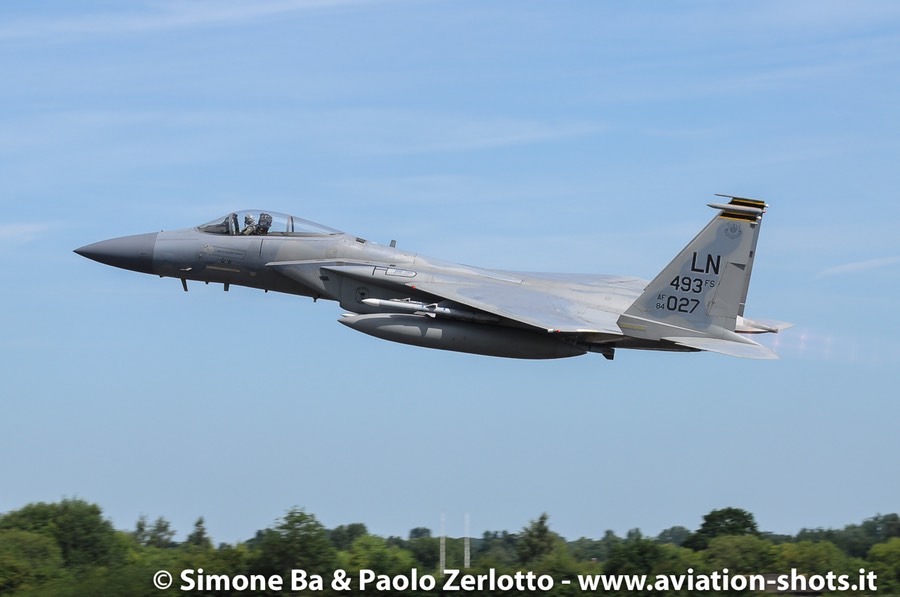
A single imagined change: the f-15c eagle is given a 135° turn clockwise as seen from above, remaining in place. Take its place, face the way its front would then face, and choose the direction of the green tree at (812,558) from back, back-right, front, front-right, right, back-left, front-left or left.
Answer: front

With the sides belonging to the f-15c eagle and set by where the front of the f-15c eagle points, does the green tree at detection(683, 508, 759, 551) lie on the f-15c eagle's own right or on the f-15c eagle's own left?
on the f-15c eagle's own right

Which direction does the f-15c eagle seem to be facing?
to the viewer's left

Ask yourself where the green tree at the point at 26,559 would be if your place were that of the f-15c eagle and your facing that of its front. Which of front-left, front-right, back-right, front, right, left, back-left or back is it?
front-right

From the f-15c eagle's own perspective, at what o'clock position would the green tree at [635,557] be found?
The green tree is roughly at 4 o'clock from the f-15c eagle.

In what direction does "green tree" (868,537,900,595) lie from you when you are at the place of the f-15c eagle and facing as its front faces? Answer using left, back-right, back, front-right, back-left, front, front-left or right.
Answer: back-right

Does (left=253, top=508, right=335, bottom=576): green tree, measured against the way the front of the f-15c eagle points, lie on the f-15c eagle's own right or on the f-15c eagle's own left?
on the f-15c eagle's own right

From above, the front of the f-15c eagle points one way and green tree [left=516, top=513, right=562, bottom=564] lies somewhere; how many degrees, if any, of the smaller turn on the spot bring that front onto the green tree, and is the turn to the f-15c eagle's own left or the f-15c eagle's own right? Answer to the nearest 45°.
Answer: approximately 90° to the f-15c eagle's own right

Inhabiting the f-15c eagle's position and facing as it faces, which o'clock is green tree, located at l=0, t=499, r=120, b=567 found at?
The green tree is roughly at 2 o'clock from the f-15c eagle.
